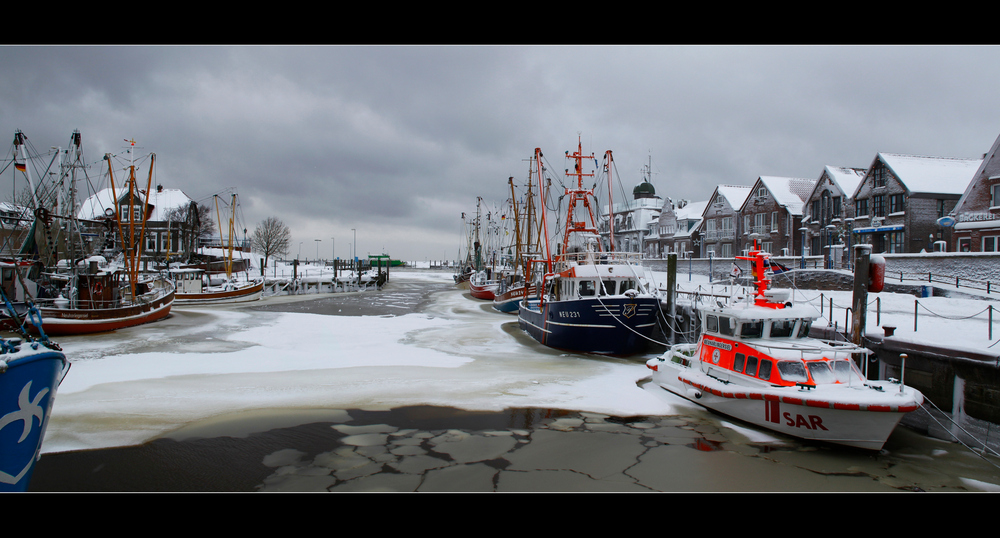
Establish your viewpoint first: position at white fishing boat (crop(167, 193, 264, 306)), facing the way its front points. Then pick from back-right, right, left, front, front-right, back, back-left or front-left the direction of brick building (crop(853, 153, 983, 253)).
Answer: front-right

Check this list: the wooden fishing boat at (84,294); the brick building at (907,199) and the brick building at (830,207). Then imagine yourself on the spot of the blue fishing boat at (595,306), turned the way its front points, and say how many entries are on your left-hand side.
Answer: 2

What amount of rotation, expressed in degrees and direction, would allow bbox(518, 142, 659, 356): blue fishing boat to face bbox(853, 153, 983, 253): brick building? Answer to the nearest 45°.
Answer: approximately 90° to its left

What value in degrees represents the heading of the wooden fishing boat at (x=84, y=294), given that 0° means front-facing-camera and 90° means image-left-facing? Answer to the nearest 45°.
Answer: approximately 225°

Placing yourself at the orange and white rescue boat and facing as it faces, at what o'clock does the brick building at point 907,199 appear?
The brick building is roughly at 8 o'clock from the orange and white rescue boat.

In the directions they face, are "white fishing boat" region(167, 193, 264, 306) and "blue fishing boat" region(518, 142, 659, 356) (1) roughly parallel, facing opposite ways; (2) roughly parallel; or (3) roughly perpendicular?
roughly perpendicular

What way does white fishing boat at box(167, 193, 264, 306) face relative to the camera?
to the viewer's right

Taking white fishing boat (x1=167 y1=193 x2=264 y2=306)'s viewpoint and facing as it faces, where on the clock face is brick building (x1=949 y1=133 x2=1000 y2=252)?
The brick building is roughly at 2 o'clock from the white fishing boat.

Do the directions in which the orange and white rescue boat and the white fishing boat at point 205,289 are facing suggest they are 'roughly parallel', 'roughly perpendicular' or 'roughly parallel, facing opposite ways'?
roughly perpendicular

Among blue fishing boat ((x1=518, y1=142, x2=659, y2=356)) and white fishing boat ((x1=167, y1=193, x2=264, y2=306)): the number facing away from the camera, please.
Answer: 0

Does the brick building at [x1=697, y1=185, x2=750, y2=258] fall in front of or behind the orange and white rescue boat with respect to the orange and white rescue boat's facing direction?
behind

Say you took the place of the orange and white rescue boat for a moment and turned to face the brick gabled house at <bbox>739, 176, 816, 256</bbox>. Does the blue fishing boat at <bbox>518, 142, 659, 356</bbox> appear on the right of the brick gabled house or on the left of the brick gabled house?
left
